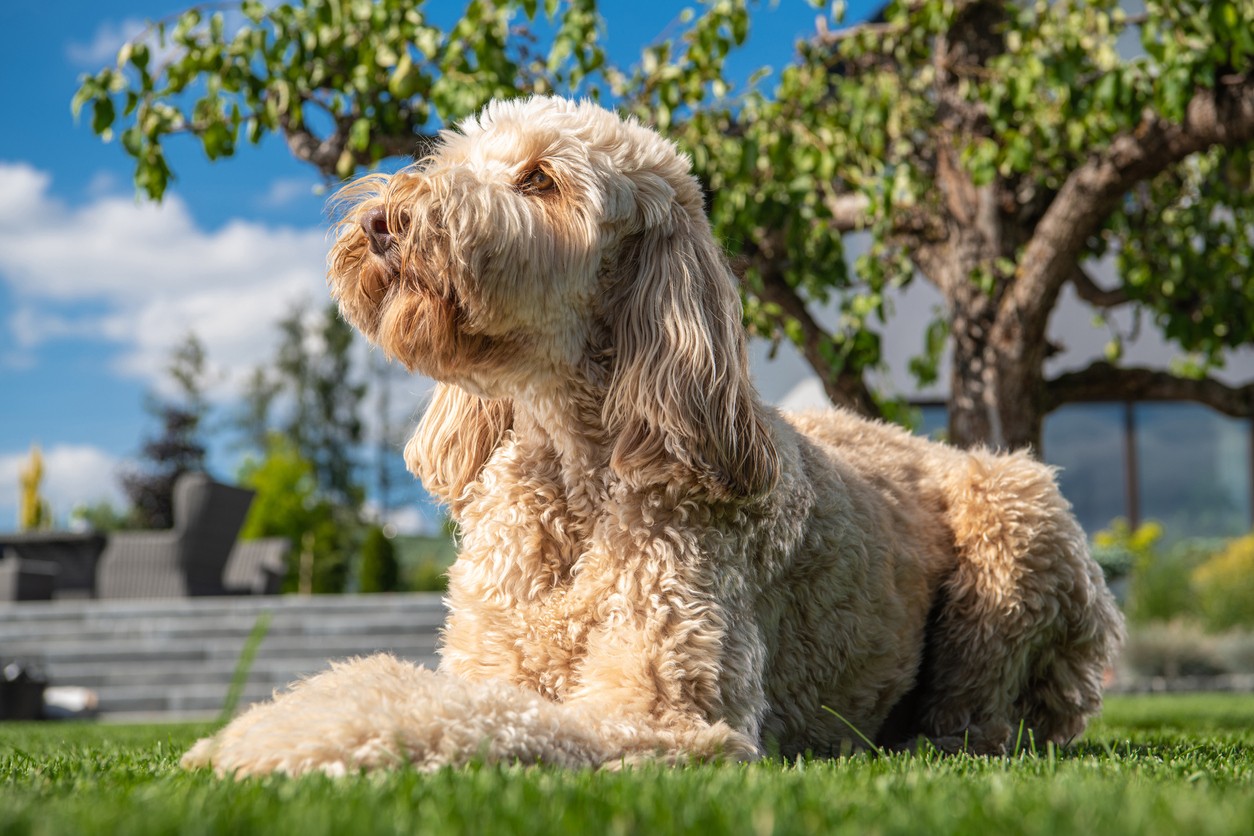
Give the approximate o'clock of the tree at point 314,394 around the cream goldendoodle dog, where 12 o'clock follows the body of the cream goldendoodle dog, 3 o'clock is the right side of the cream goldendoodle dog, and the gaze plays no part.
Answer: The tree is roughly at 4 o'clock from the cream goldendoodle dog.

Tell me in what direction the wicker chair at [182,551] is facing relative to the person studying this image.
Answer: facing away from the viewer and to the left of the viewer

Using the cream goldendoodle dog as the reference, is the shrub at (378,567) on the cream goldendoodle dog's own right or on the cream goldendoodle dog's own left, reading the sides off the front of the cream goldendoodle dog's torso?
on the cream goldendoodle dog's own right

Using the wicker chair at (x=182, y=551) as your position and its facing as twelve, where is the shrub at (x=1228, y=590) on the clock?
The shrub is roughly at 5 o'clock from the wicker chair.

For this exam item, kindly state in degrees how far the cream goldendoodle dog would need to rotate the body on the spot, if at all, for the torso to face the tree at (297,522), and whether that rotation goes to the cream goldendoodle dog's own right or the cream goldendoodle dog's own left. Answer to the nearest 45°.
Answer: approximately 135° to the cream goldendoodle dog's own right
